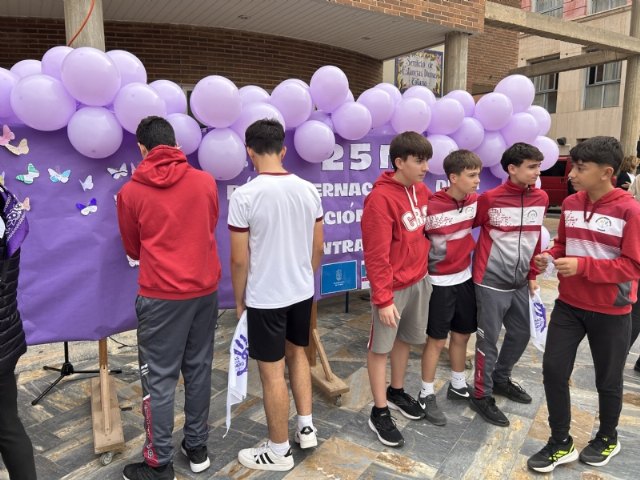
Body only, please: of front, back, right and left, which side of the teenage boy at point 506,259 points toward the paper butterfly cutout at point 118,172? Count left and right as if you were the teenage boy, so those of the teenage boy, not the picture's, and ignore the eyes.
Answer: right

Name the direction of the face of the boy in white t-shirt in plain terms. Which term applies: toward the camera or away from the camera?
away from the camera

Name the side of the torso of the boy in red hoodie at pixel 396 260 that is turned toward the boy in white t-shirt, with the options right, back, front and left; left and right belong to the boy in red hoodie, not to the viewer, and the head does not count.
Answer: right

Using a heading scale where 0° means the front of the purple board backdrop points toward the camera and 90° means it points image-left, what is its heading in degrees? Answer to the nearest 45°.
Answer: approximately 0°

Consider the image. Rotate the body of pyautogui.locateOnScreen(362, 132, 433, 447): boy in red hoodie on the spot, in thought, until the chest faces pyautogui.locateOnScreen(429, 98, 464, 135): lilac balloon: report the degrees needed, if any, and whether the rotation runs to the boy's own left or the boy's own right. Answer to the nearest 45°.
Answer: approximately 135° to the boy's own left
